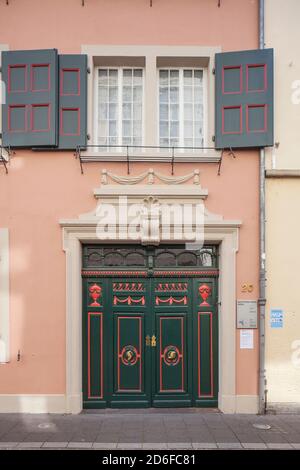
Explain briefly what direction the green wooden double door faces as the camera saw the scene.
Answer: facing the viewer
